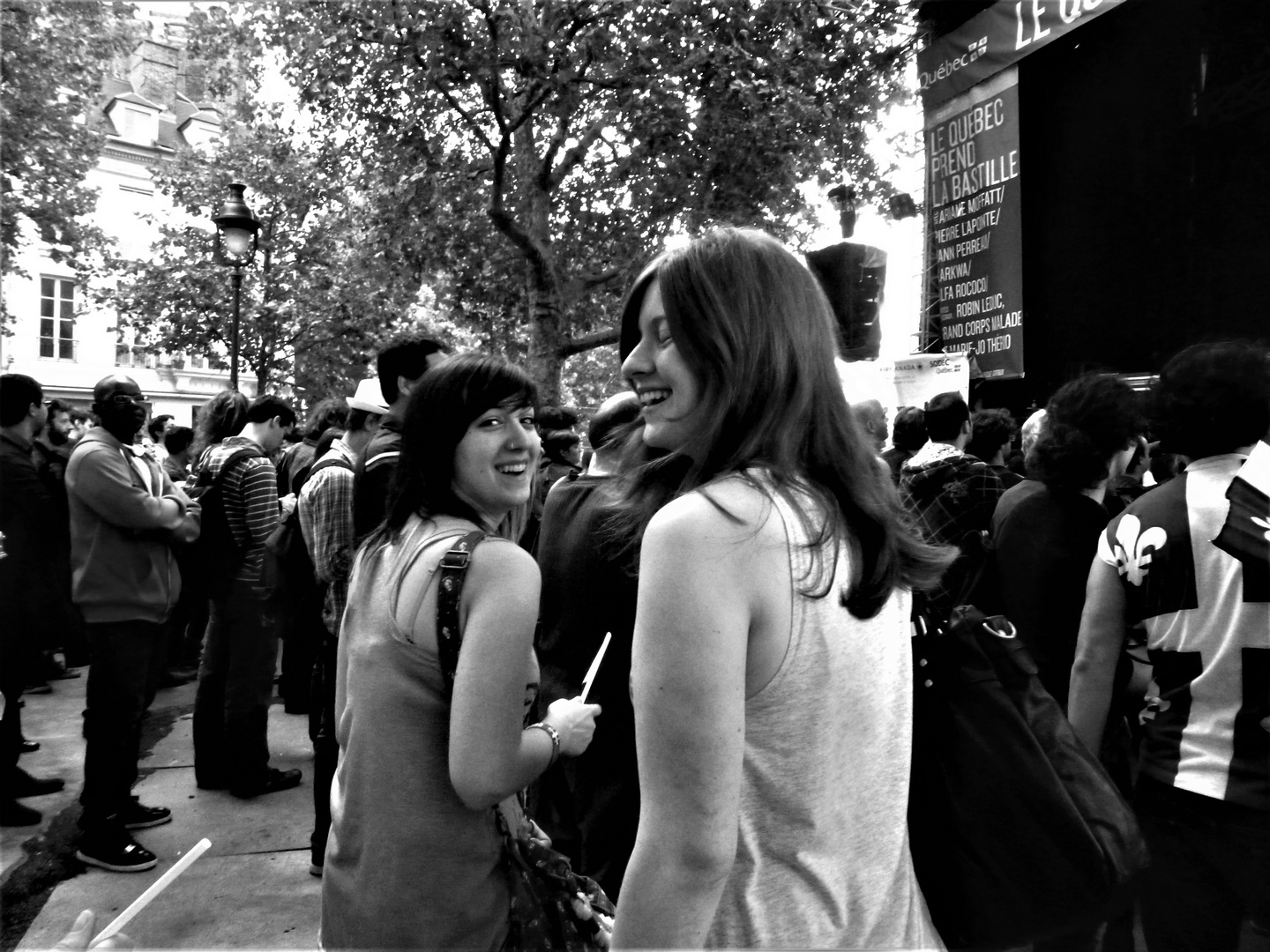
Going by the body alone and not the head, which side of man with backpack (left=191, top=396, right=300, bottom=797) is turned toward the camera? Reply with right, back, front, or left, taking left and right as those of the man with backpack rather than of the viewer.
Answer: right

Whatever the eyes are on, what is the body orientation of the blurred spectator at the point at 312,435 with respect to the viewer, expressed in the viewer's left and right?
facing away from the viewer and to the right of the viewer

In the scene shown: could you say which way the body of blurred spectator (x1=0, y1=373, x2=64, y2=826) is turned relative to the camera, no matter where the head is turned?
to the viewer's right

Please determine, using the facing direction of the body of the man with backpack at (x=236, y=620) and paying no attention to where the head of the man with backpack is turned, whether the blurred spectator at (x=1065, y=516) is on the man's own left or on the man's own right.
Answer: on the man's own right

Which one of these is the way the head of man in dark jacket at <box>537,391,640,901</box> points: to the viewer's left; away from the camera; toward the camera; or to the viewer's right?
away from the camera

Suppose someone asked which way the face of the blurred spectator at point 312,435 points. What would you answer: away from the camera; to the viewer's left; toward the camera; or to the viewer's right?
away from the camera

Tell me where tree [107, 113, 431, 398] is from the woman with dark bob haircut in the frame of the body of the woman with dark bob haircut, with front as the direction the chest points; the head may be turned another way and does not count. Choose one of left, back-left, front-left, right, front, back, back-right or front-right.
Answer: front-left

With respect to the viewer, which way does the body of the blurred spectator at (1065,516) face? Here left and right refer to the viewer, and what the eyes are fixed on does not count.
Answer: facing away from the viewer and to the right of the viewer

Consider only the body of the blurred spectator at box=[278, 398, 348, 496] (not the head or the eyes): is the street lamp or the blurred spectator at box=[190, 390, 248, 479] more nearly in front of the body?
the street lamp

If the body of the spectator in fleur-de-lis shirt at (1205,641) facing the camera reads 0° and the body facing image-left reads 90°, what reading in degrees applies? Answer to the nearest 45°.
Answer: approximately 180°

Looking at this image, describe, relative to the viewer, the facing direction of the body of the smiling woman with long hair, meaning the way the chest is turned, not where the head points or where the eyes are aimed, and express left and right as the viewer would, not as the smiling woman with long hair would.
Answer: facing away from the viewer and to the left of the viewer

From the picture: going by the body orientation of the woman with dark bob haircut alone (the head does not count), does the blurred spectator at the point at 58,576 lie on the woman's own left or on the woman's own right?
on the woman's own left
